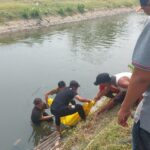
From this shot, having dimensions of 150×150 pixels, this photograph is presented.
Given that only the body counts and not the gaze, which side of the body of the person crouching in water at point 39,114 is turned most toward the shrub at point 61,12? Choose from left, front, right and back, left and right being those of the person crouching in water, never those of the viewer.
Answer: left

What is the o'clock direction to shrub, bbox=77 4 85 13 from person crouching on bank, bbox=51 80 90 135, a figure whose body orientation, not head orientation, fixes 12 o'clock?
The shrub is roughly at 9 o'clock from the person crouching on bank.

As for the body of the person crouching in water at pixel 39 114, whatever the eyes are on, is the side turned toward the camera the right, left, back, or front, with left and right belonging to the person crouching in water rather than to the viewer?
right

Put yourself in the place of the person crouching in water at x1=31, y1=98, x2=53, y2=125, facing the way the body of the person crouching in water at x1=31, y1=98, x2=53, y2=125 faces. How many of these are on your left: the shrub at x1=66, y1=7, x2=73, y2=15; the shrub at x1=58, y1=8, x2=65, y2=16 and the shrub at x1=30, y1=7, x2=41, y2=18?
3

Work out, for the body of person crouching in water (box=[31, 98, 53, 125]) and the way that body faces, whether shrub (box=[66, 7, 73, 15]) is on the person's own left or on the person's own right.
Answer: on the person's own left

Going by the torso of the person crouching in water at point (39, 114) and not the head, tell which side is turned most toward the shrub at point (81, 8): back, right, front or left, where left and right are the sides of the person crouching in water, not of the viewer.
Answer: left

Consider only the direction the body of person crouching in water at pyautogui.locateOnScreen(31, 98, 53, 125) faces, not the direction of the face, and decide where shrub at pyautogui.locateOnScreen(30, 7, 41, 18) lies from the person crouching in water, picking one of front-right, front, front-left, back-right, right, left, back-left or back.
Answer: left

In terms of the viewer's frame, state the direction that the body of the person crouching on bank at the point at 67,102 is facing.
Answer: to the viewer's right

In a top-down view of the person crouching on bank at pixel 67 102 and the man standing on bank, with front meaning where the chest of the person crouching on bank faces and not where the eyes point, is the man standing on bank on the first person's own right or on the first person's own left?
on the first person's own right
